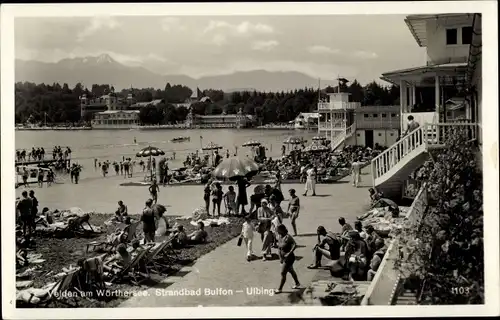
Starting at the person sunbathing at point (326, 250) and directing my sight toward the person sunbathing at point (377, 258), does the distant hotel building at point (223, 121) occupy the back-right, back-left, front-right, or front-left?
back-left

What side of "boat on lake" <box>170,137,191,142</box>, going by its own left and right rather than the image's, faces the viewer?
left

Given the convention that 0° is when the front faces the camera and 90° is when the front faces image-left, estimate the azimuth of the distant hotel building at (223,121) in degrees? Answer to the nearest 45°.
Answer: approximately 0°
